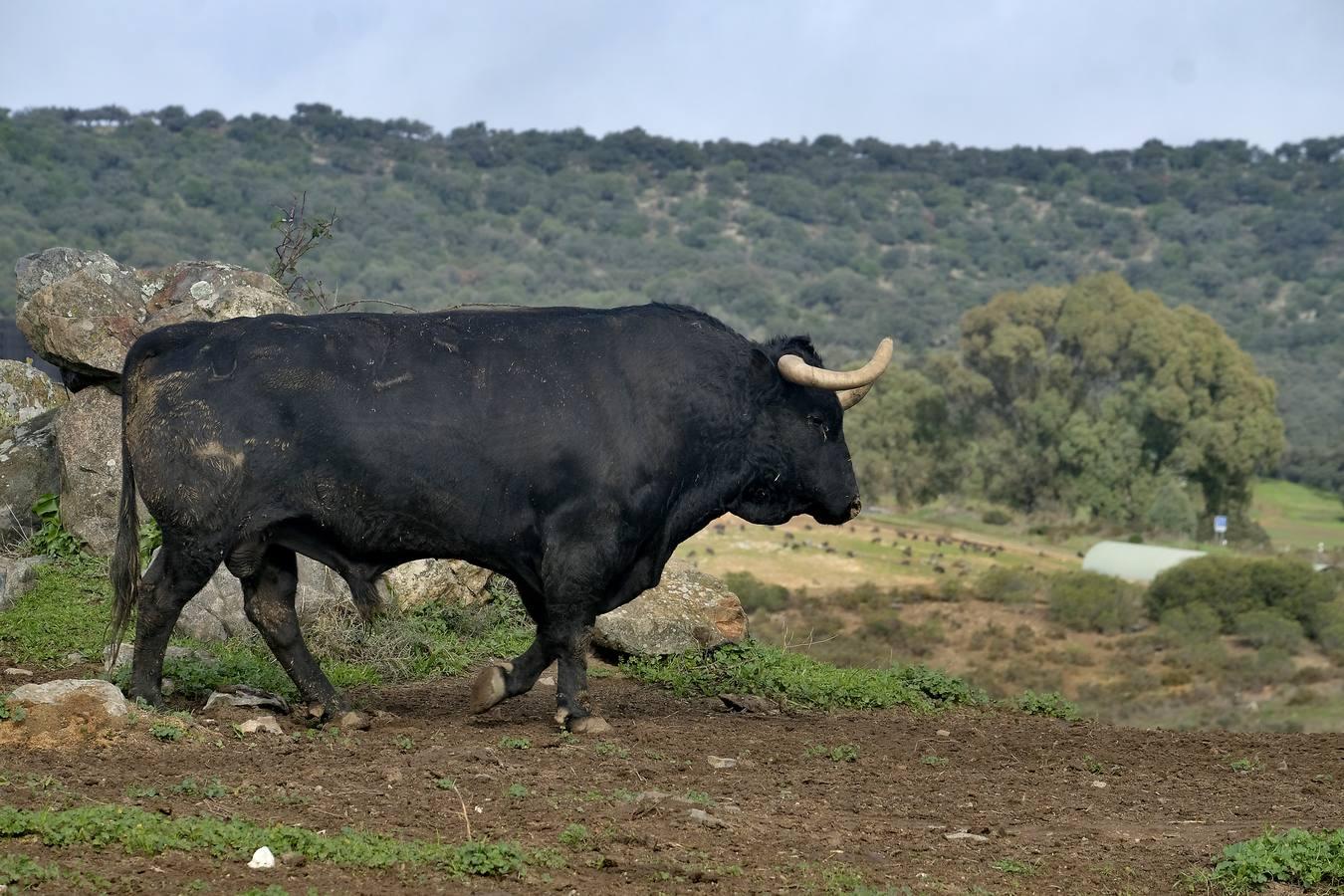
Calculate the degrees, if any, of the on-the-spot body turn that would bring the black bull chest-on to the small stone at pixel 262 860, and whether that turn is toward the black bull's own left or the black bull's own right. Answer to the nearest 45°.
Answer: approximately 90° to the black bull's own right

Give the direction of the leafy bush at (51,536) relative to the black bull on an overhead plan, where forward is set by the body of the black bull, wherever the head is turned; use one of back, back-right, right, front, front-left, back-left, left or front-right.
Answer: back-left

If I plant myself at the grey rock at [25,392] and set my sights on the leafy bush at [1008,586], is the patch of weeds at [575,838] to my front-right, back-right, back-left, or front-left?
back-right

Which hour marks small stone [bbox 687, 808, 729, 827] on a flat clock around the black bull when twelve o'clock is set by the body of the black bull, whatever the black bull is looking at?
The small stone is roughly at 2 o'clock from the black bull.

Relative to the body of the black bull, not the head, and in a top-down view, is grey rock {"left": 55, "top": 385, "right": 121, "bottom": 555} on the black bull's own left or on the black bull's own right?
on the black bull's own left

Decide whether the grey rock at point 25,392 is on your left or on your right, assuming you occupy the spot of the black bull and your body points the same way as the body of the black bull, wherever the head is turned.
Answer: on your left

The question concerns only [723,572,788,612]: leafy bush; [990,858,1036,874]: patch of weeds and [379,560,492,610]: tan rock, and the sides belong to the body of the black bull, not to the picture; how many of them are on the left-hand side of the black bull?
2

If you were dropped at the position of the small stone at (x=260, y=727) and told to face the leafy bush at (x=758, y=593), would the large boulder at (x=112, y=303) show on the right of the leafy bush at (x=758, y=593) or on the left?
left

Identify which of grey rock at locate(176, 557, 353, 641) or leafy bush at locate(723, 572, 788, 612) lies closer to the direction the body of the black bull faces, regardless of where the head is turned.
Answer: the leafy bush

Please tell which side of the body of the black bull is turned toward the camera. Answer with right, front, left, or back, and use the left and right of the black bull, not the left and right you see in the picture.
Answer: right

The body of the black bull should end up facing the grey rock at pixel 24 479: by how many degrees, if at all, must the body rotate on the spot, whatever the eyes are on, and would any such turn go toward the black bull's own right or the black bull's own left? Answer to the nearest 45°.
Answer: approximately 135° to the black bull's own left
